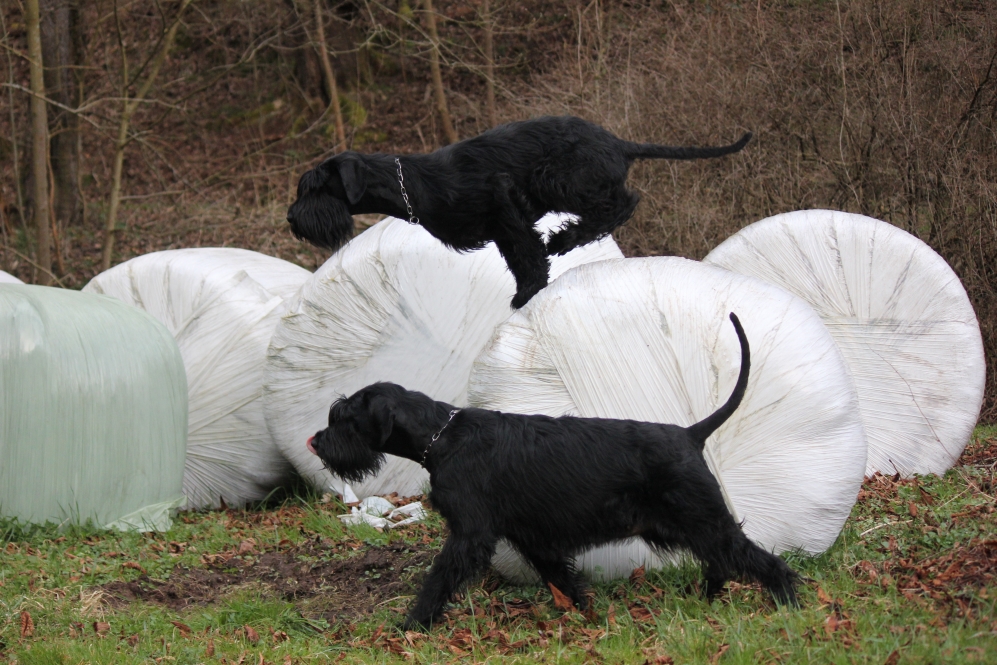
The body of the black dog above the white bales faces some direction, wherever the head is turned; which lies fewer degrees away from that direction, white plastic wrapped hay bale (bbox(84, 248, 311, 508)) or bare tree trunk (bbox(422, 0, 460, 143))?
the white plastic wrapped hay bale

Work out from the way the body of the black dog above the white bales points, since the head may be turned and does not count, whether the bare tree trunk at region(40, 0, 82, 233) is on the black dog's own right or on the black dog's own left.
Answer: on the black dog's own right

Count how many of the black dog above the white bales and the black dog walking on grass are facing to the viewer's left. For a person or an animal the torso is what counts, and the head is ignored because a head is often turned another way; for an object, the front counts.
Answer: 2

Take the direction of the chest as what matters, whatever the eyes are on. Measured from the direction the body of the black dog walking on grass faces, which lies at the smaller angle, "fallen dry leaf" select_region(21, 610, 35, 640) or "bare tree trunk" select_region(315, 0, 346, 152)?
the fallen dry leaf

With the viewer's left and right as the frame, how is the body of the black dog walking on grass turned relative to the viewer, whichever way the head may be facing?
facing to the left of the viewer

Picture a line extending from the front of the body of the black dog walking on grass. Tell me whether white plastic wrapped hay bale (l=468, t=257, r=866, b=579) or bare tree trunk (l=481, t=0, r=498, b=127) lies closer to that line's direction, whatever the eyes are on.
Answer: the bare tree trunk

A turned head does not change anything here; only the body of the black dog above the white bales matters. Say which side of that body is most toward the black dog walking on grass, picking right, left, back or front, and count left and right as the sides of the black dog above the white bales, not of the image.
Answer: left

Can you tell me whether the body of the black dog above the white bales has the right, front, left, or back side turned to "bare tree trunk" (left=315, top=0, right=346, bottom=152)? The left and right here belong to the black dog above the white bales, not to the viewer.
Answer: right

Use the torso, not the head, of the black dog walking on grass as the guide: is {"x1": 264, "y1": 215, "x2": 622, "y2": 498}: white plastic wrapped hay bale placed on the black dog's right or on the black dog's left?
on the black dog's right

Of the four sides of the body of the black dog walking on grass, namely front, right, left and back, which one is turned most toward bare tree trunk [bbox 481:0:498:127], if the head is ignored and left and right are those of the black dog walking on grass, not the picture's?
right

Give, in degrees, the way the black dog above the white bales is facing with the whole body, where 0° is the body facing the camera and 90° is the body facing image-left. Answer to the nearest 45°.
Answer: approximately 90°
